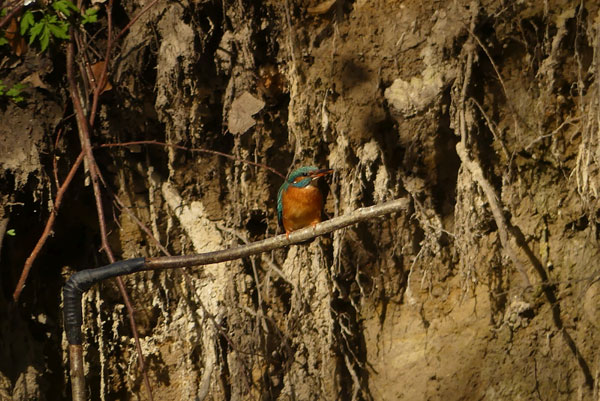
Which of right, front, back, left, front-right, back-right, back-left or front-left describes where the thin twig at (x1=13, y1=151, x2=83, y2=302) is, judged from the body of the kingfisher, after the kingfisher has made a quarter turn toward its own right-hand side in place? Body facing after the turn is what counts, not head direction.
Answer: front-right

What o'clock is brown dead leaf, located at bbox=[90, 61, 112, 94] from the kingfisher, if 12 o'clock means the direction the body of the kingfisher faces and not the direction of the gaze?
The brown dead leaf is roughly at 4 o'clock from the kingfisher.

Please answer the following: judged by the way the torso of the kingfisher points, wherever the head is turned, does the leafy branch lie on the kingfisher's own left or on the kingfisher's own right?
on the kingfisher's own right

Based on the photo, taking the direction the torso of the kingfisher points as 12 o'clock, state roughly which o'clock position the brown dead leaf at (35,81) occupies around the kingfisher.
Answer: The brown dead leaf is roughly at 4 o'clock from the kingfisher.
